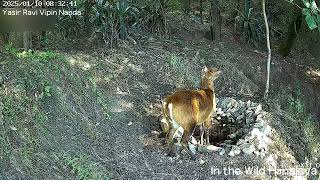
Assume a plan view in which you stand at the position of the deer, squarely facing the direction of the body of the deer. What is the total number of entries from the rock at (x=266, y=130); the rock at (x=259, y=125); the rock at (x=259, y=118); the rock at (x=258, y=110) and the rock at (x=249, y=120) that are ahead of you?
5

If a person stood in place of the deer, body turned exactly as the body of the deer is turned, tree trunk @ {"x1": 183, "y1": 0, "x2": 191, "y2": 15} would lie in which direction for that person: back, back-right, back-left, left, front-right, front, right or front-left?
front-left

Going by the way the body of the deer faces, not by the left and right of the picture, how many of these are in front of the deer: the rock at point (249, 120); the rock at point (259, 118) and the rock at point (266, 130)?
3

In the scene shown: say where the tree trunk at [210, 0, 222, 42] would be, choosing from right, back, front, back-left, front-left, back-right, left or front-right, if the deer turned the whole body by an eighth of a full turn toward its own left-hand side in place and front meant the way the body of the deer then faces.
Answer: front

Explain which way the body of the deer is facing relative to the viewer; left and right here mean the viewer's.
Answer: facing away from the viewer and to the right of the viewer

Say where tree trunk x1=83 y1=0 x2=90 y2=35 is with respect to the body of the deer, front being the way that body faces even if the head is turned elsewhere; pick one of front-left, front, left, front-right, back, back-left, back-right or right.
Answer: left

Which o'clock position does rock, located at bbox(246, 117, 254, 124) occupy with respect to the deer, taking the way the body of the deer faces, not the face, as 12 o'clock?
The rock is roughly at 12 o'clock from the deer.

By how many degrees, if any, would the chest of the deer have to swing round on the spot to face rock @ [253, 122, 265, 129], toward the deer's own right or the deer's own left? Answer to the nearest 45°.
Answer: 0° — it already faces it

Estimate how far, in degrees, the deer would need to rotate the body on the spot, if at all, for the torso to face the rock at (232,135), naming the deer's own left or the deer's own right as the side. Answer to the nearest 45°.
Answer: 0° — it already faces it

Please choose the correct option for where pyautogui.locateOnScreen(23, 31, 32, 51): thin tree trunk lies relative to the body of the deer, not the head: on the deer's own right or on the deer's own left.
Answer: on the deer's own left

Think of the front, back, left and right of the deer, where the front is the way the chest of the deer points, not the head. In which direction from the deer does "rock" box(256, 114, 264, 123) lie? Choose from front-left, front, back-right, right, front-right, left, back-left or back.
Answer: front

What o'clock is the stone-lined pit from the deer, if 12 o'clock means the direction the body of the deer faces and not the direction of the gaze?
The stone-lined pit is roughly at 12 o'clock from the deer.

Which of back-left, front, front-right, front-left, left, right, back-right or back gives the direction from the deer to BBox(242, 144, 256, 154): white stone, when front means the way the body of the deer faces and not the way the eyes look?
front-right
